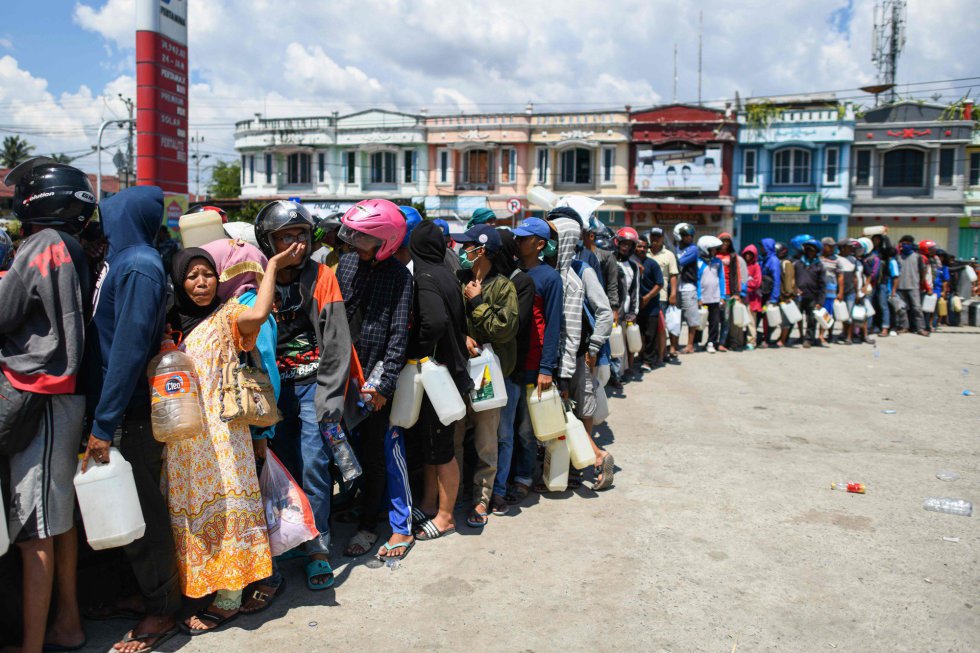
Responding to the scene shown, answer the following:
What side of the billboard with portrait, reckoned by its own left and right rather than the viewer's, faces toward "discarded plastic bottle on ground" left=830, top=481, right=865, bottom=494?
front

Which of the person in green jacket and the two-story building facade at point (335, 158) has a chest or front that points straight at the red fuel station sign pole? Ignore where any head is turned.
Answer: the two-story building facade

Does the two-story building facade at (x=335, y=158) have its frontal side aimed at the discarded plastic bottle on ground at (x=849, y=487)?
yes

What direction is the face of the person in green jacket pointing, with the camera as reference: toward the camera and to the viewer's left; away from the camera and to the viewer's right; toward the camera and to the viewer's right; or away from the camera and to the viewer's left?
toward the camera and to the viewer's left

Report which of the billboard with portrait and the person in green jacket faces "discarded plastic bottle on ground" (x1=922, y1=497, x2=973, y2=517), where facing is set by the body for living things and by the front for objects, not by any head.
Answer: the billboard with portrait

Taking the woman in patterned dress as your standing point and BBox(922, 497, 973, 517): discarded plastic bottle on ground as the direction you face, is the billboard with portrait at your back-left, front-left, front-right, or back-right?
front-left

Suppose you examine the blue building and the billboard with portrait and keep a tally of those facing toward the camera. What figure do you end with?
2

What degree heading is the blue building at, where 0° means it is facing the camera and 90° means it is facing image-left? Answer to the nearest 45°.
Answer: approximately 0°

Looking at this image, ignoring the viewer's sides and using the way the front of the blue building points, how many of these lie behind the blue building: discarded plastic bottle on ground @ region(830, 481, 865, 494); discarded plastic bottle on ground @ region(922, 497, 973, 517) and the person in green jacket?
0

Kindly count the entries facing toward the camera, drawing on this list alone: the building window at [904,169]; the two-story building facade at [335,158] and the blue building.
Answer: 3

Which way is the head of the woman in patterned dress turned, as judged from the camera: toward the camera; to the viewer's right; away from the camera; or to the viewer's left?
toward the camera

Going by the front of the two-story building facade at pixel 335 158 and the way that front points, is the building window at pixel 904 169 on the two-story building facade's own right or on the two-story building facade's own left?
on the two-story building facade's own left

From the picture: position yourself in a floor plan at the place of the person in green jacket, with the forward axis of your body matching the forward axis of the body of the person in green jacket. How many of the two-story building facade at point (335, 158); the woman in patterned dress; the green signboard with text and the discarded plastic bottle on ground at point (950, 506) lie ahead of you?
1

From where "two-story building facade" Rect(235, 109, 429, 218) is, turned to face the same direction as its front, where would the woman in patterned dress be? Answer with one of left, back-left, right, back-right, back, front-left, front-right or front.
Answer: front

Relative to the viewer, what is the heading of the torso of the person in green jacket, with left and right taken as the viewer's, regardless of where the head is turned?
facing the viewer and to the left of the viewer

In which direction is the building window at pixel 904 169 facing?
toward the camera

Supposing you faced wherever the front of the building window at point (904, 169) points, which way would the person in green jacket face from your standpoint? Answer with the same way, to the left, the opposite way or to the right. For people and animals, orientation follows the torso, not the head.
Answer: the same way

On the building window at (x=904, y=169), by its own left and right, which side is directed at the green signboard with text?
right

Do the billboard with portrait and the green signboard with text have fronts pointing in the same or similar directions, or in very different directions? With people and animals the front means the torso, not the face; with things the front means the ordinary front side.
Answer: same or similar directions
